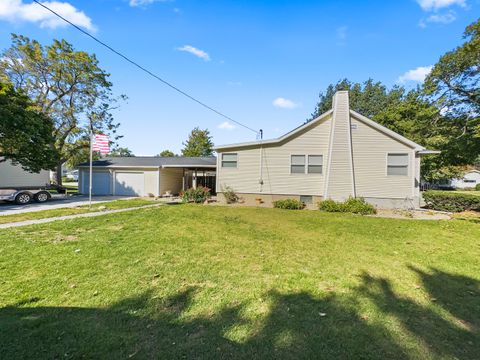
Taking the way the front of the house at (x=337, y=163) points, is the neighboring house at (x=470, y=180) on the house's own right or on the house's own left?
on the house's own left

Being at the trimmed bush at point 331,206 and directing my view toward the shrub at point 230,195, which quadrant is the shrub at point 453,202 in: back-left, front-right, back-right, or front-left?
back-right

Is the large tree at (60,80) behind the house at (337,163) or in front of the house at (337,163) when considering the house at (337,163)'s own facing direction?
behind
